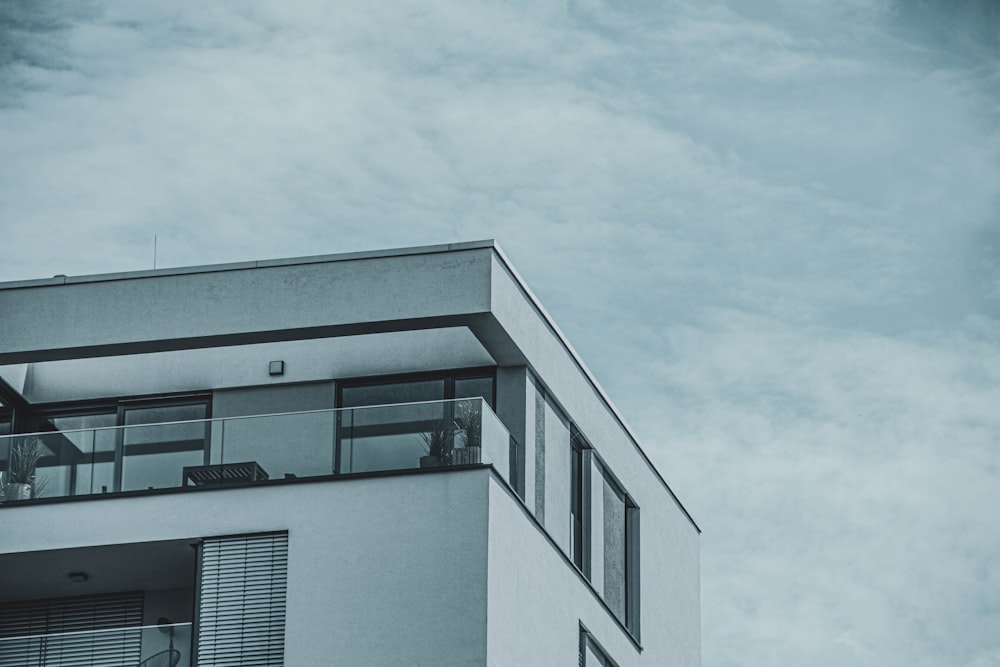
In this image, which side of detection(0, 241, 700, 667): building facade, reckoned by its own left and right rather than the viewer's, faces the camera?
front
